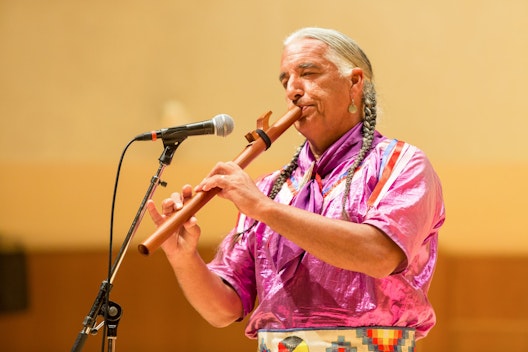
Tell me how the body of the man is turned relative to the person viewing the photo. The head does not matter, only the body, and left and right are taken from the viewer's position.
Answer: facing the viewer and to the left of the viewer

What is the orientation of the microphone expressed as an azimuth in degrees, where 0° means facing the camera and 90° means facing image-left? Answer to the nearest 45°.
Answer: approximately 270°

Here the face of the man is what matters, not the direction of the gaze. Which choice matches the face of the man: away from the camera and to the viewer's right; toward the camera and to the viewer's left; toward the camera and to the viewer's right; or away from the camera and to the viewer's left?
toward the camera and to the viewer's left
